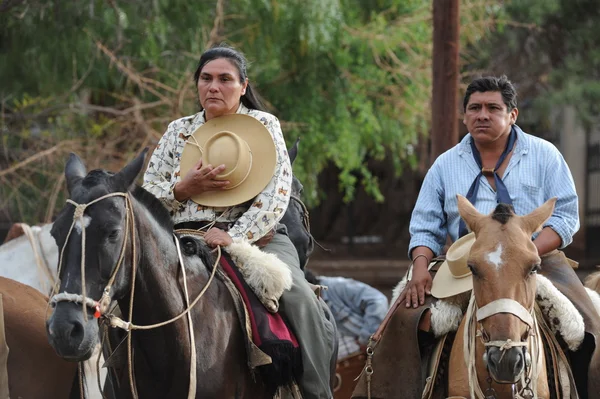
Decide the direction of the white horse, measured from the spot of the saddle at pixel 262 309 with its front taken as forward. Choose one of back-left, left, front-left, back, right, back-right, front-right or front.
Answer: right

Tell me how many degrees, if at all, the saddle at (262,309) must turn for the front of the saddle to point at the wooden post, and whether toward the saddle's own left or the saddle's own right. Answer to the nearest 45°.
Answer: approximately 180°

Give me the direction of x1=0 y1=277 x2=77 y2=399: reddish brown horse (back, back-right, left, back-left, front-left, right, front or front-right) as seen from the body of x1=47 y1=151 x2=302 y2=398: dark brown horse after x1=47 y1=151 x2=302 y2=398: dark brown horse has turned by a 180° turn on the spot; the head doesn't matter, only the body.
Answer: left

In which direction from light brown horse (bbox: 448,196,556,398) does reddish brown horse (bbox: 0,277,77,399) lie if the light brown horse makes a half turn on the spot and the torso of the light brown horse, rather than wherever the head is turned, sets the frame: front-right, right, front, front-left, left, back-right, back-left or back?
left

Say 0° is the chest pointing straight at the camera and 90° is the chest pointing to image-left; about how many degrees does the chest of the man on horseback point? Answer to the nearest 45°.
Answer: approximately 0°

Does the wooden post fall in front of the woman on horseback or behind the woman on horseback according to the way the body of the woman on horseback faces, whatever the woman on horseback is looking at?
behind

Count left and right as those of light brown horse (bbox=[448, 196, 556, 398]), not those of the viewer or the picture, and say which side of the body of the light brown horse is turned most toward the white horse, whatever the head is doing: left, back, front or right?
right

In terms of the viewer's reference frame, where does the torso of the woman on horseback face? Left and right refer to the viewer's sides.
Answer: facing the viewer and to the left of the viewer

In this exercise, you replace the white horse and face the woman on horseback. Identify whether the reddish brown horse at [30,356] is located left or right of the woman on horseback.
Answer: right

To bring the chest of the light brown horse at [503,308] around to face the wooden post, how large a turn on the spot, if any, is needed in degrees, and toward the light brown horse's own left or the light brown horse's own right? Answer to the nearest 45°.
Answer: approximately 180°

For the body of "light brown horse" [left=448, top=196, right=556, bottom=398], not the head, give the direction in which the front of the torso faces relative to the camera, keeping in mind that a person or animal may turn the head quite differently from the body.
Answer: toward the camera

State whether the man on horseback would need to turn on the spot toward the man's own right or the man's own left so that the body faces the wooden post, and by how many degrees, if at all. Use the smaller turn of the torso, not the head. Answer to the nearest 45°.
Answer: approximately 180°

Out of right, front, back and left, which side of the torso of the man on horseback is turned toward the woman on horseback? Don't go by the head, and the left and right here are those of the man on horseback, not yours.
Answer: right
